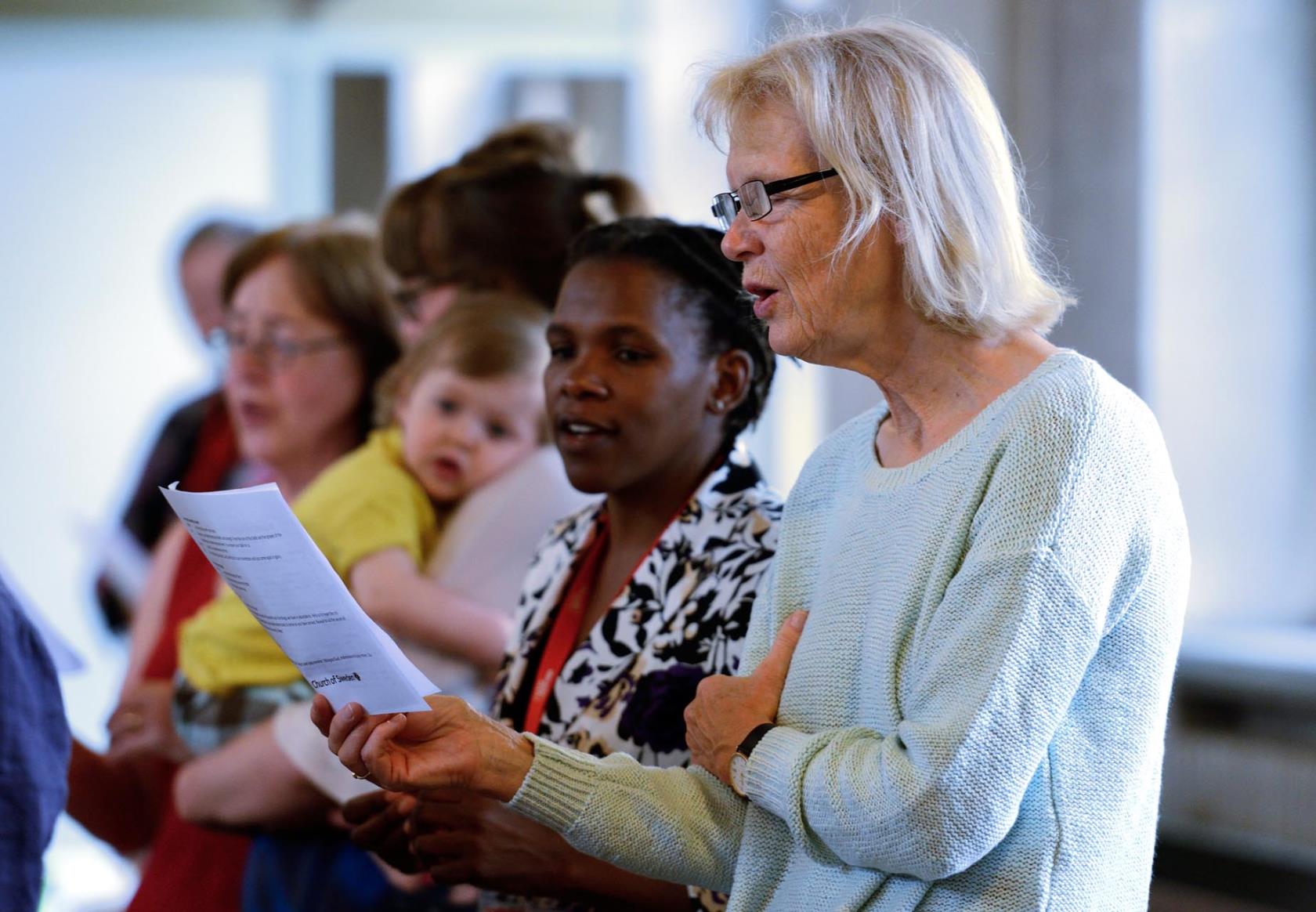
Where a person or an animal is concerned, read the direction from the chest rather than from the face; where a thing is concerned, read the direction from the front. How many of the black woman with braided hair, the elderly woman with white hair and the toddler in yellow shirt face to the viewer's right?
1

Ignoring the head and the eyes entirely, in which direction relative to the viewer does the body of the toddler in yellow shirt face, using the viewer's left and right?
facing to the right of the viewer

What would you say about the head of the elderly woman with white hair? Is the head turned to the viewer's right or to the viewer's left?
to the viewer's left

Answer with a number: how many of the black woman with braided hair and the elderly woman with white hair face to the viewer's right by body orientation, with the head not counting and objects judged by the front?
0

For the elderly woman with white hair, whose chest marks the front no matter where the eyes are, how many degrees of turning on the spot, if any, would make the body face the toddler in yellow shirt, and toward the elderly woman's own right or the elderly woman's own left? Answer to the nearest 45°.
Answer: approximately 90° to the elderly woman's own right

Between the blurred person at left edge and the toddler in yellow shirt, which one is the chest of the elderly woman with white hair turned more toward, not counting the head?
the blurred person at left edge

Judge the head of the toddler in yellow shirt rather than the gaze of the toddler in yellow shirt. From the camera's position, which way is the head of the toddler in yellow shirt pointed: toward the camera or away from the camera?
toward the camera

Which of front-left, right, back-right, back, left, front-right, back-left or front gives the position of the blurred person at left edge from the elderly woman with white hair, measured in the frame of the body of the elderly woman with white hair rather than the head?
front-right

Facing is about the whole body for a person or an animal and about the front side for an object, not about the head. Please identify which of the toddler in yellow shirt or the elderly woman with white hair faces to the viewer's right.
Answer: the toddler in yellow shirt

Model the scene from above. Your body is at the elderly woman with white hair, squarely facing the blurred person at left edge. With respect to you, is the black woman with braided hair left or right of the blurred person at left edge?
right

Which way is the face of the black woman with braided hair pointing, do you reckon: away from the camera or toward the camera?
toward the camera

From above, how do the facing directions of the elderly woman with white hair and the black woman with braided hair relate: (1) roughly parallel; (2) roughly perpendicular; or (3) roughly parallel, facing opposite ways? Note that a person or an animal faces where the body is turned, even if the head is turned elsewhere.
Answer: roughly parallel

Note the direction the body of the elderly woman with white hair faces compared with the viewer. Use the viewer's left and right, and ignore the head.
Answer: facing the viewer and to the left of the viewer

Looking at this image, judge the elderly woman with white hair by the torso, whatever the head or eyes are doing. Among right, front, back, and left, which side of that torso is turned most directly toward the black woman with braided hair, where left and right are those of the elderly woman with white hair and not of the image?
right
